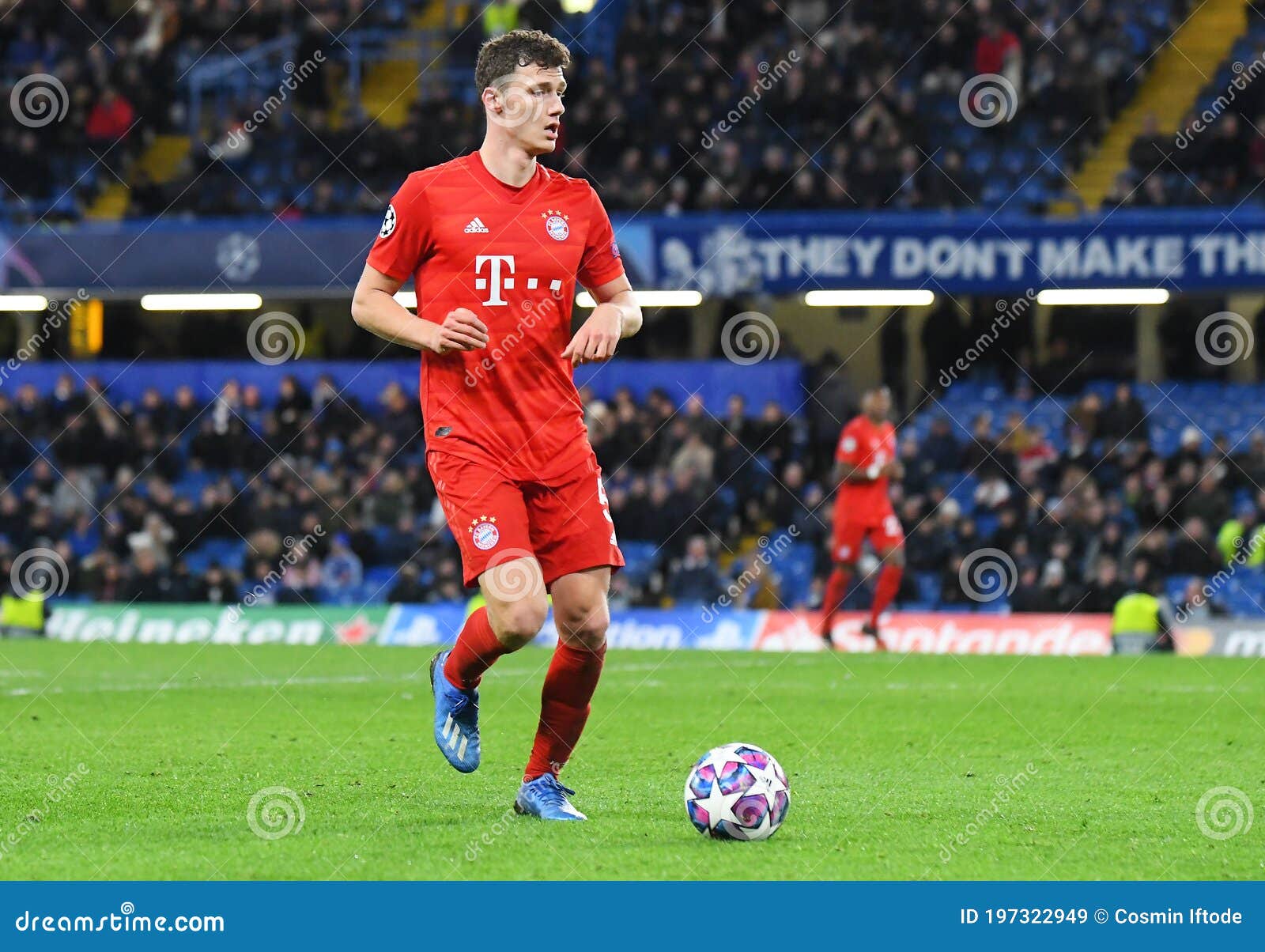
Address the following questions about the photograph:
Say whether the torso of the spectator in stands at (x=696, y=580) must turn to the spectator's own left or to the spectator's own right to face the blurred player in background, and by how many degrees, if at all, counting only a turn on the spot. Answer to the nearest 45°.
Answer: approximately 45° to the spectator's own left

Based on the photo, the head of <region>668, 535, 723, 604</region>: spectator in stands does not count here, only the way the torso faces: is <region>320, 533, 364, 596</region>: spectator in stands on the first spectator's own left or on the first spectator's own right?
on the first spectator's own right

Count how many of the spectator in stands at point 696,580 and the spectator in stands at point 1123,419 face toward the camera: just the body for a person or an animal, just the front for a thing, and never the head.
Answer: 2

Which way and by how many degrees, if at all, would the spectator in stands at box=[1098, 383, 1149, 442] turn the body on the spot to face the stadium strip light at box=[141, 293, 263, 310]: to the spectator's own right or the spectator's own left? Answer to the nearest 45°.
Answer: approximately 90° to the spectator's own right

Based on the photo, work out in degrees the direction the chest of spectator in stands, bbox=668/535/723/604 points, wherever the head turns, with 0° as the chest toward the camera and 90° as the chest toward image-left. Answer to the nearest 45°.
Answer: approximately 0°

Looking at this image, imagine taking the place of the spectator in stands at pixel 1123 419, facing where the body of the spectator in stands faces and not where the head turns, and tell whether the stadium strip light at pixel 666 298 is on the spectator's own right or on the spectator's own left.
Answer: on the spectator's own right

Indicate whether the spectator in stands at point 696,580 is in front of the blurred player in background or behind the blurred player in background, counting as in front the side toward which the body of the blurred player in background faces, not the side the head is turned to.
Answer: behind

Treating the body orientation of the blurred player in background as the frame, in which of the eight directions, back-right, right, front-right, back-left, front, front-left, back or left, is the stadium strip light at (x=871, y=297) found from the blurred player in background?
back-left

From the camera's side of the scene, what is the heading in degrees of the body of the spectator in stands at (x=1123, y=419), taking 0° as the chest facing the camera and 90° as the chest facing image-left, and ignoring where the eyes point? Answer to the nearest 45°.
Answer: approximately 0°
